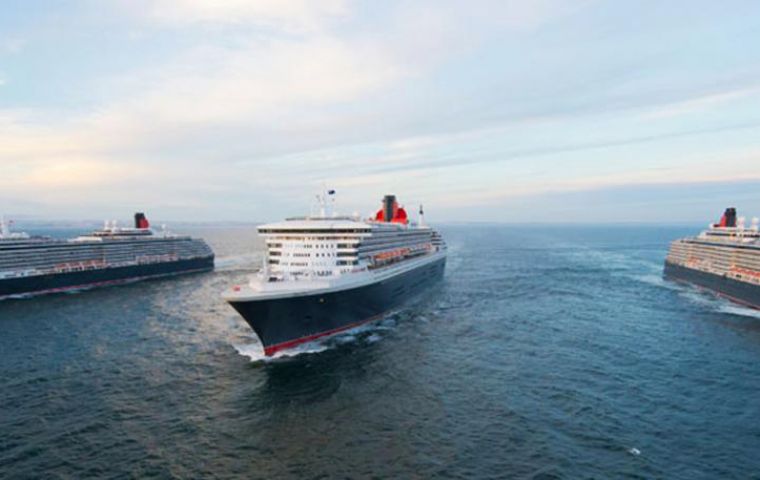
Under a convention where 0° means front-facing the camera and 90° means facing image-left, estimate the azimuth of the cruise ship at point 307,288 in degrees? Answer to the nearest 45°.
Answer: approximately 45°
